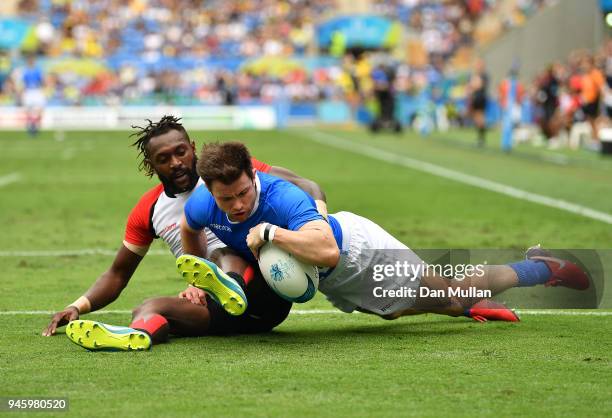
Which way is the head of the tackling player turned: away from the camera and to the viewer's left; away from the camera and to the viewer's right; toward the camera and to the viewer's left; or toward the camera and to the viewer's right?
toward the camera and to the viewer's right

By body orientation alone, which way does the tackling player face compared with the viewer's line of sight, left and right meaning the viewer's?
facing the viewer
